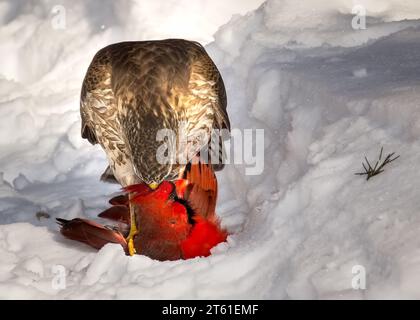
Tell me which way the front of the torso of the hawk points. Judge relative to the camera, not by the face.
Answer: toward the camera
